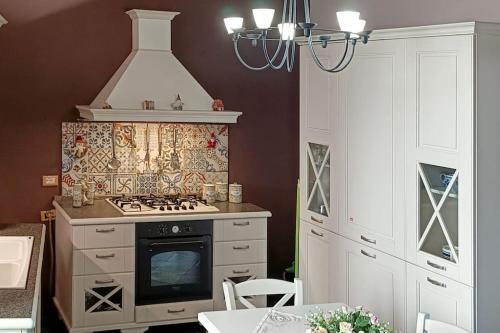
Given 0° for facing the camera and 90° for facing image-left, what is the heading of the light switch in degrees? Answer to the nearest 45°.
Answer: approximately 0°

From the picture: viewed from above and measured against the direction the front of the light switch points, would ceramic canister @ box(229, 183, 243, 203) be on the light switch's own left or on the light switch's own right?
on the light switch's own left

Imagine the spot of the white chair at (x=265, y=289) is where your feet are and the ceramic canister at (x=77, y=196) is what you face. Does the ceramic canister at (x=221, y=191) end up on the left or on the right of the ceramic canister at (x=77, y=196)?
right

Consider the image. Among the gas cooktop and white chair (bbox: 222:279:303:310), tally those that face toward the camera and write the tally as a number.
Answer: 2

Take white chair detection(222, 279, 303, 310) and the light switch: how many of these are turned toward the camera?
2
